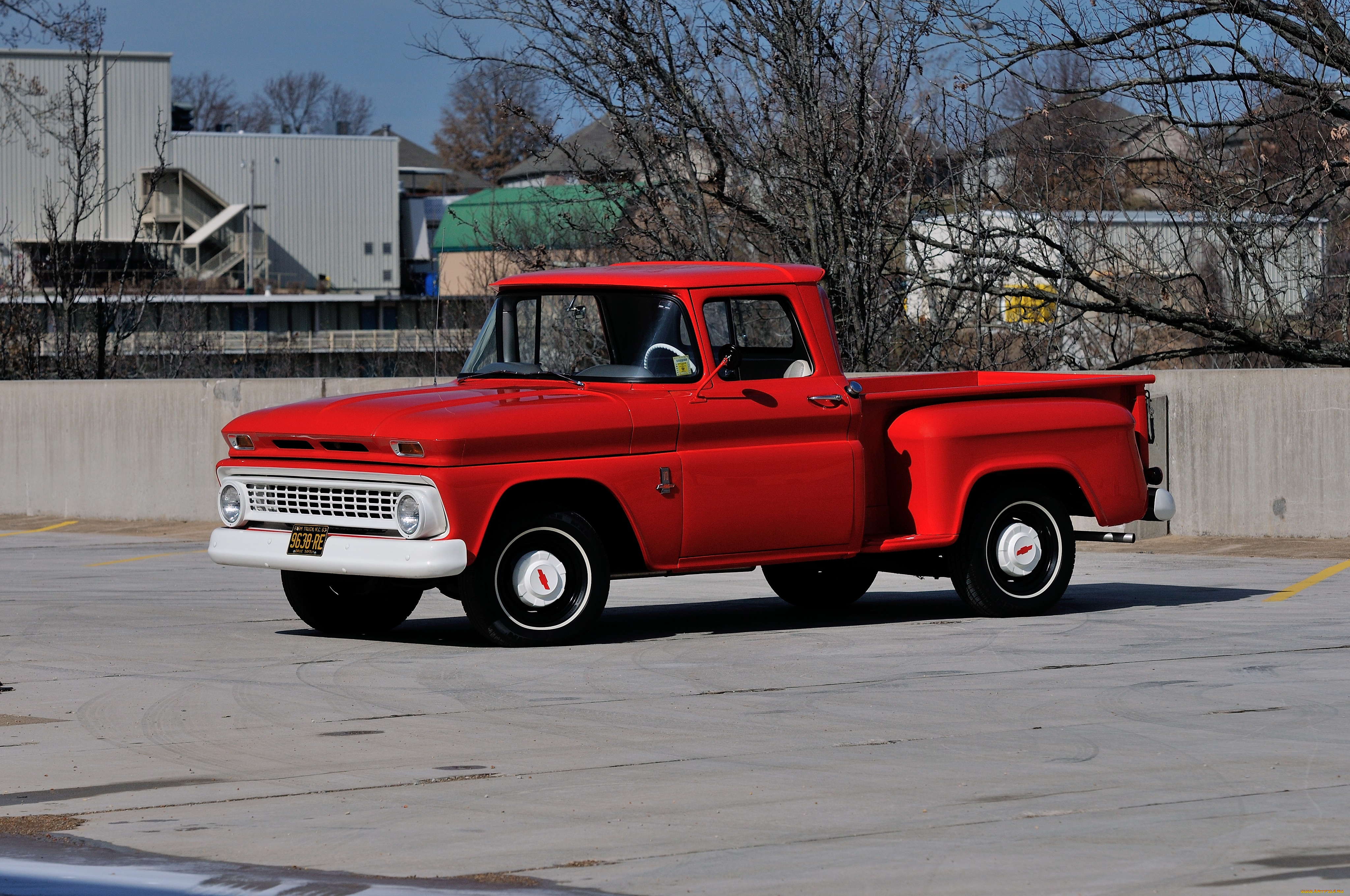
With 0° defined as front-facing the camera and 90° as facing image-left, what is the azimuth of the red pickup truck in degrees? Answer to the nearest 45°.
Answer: approximately 45°

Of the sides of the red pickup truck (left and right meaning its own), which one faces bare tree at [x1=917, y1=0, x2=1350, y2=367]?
back

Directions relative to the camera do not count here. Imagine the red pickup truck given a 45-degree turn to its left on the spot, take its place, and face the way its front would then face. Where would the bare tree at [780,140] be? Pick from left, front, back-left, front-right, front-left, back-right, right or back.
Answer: back
